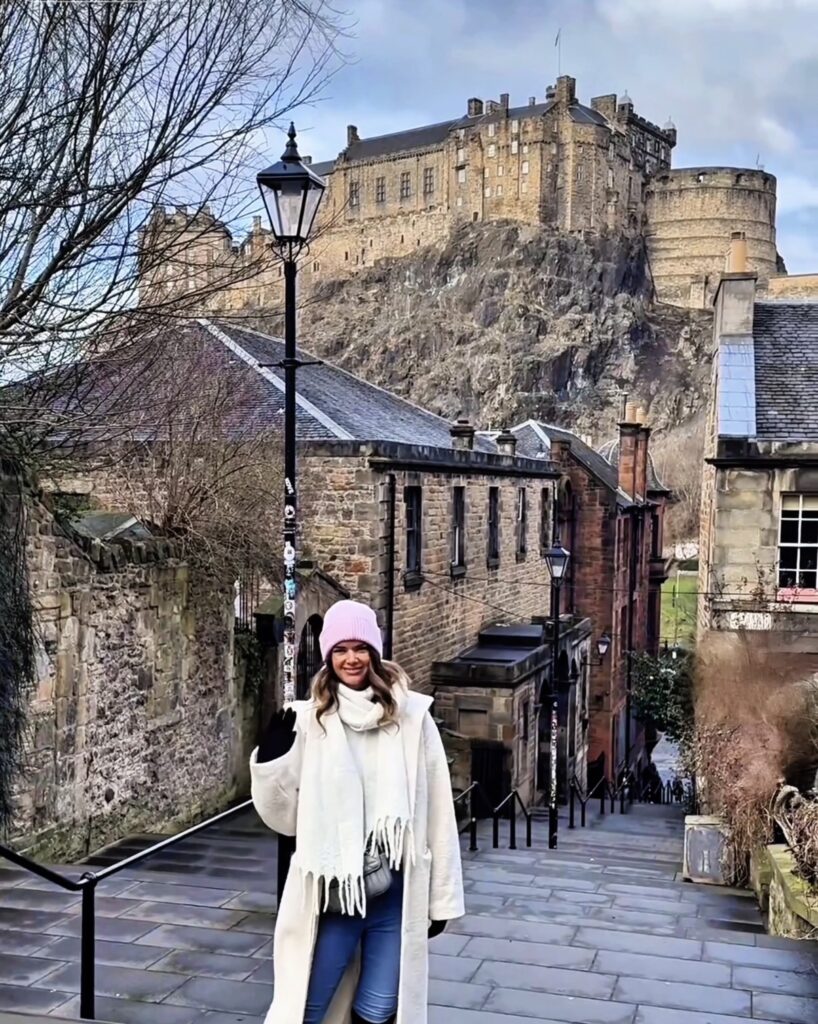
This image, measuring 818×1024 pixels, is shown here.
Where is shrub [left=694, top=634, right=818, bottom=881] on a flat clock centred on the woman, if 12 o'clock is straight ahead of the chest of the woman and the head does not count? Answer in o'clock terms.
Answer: The shrub is roughly at 7 o'clock from the woman.

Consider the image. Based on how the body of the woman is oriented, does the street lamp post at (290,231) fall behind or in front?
behind

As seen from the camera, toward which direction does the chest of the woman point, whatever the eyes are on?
toward the camera

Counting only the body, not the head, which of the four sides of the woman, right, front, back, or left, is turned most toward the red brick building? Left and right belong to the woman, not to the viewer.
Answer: back

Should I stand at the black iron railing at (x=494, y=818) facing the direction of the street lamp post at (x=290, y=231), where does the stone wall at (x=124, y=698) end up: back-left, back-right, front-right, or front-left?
front-right

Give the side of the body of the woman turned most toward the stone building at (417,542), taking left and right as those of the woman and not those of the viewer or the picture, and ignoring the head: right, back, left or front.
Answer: back

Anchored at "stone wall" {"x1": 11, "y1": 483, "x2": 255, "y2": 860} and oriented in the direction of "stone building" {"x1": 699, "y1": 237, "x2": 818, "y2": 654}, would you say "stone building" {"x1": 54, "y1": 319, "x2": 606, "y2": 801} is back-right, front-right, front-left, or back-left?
front-left

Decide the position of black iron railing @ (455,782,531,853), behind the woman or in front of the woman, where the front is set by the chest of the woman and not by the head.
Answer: behind
